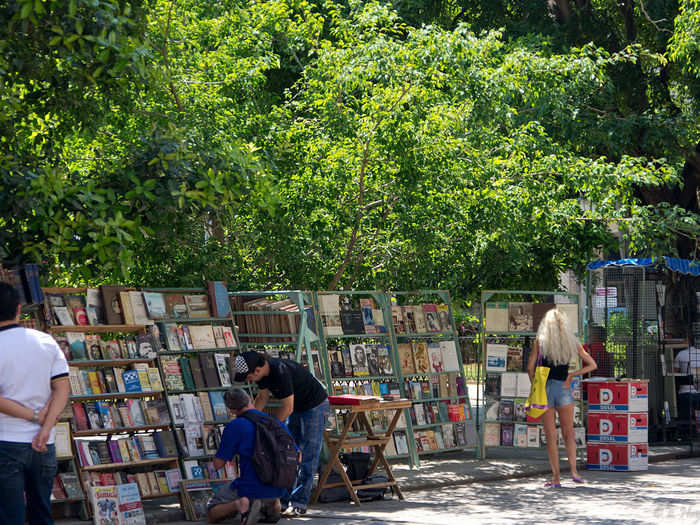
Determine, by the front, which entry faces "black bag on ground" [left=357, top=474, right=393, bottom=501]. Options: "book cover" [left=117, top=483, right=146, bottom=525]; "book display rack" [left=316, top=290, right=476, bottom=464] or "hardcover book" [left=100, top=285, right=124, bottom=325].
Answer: the book display rack

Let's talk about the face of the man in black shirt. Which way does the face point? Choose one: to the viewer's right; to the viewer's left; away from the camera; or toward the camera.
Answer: to the viewer's left

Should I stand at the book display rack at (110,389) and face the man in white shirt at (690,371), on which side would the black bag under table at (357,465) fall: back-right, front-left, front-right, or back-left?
front-right

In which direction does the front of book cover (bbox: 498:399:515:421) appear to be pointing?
toward the camera

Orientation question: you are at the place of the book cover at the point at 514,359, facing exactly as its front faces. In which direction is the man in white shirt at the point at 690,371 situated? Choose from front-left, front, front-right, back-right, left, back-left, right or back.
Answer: back-left

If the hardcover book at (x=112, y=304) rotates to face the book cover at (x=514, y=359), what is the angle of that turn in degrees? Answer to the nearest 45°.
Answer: approximately 135° to its left

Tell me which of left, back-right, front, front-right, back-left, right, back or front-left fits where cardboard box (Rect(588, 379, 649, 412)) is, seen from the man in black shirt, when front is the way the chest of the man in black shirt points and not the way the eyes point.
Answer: back-right

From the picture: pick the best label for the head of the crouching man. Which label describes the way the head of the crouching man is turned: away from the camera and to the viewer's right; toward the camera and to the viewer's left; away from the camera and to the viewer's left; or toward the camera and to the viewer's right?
away from the camera and to the viewer's left

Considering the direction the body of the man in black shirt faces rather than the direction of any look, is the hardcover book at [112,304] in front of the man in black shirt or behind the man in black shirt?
in front

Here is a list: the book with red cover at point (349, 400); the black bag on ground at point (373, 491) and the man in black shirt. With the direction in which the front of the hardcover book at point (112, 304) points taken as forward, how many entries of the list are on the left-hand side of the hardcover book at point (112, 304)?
3

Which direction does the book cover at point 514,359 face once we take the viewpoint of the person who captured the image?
facing the viewer

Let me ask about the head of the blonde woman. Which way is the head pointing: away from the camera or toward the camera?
away from the camera

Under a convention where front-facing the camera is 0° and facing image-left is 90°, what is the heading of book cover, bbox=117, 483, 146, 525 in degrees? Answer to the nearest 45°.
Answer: approximately 0°

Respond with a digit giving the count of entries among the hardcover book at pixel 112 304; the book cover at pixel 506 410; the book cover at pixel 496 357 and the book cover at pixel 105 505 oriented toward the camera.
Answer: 4

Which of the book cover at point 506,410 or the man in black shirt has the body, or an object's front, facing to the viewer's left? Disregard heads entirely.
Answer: the man in black shirt

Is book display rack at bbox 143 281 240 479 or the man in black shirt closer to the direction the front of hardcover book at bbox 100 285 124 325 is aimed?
the man in black shirt

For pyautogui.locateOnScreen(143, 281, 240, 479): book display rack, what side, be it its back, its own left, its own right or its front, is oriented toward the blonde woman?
left
